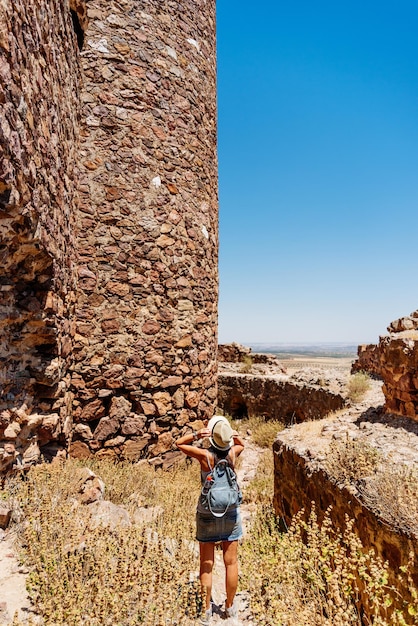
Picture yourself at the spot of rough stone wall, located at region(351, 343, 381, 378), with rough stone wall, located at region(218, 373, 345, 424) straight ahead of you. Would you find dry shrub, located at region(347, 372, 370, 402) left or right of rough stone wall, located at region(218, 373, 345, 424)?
left

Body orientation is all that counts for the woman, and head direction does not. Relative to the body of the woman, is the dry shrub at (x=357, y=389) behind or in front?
in front

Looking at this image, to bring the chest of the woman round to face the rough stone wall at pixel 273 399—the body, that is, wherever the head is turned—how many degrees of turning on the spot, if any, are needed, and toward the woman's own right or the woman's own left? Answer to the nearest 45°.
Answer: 0° — they already face it

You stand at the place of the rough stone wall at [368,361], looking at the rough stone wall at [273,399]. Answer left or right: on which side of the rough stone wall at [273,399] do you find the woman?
left

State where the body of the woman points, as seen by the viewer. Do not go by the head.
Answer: away from the camera

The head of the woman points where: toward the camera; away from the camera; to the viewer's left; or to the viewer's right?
away from the camera
